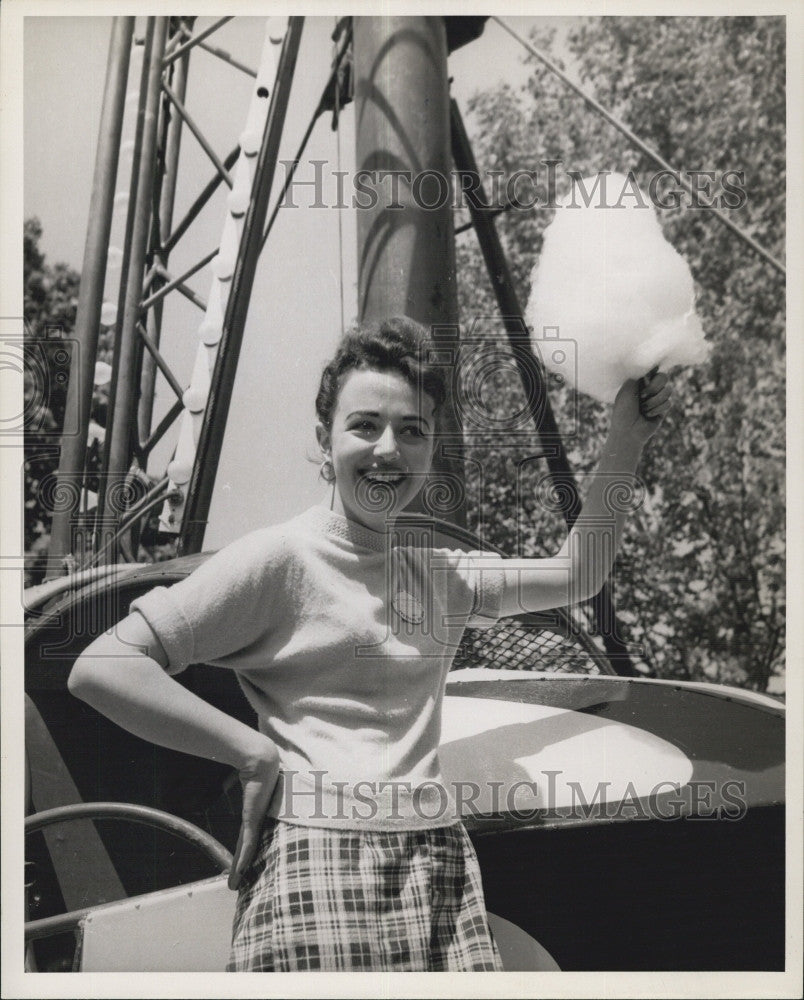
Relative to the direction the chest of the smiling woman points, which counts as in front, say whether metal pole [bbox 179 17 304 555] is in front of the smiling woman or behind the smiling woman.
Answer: behind

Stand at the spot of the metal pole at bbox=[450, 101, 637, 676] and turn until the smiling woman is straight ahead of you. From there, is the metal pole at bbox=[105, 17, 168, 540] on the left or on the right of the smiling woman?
right

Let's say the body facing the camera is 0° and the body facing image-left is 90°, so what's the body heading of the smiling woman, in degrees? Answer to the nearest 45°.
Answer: approximately 315°
